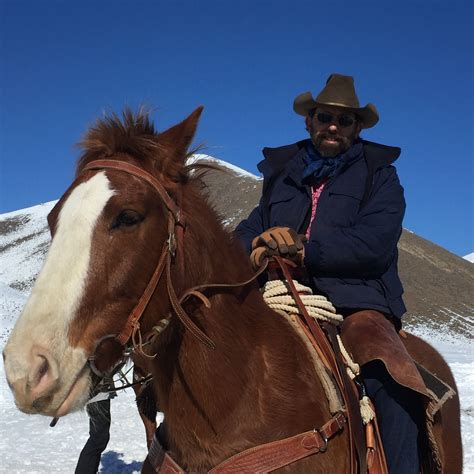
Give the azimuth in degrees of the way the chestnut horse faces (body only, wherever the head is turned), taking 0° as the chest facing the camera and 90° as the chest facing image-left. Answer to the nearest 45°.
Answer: approximately 45°

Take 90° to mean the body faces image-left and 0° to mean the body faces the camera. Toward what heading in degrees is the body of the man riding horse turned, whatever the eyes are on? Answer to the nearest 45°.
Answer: approximately 45°
